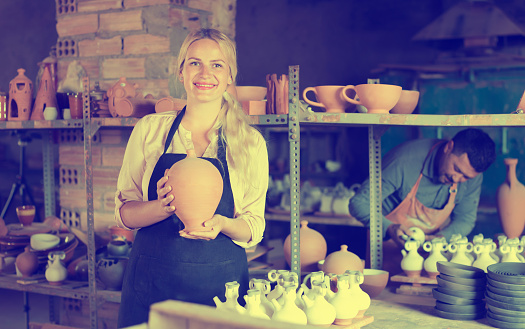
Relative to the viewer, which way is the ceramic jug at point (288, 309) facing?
to the viewer's left

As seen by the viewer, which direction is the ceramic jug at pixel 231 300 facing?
to the viewer's left

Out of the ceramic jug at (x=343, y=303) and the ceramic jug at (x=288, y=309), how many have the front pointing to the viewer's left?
2

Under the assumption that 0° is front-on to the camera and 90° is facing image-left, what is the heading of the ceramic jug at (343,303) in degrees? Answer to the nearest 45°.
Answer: approximately 90°

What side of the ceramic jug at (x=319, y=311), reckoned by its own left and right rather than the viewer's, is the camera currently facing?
left

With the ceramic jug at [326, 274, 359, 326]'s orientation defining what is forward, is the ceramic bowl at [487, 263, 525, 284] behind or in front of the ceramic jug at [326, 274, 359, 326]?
behind

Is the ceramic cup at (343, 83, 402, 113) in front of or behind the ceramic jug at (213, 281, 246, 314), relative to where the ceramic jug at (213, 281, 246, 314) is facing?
behind

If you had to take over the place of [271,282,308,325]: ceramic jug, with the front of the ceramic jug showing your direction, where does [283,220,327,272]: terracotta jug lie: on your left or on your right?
on your right
